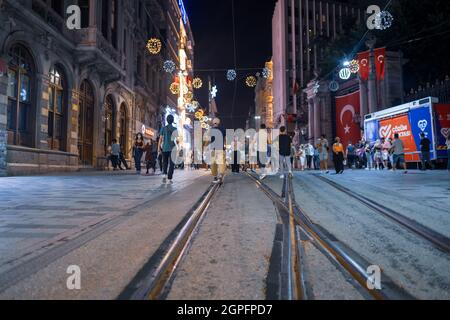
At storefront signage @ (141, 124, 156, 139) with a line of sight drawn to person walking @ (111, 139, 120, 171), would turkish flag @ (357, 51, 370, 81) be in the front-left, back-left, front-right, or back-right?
front-left

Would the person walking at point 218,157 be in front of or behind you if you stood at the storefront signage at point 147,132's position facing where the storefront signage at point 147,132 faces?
in front

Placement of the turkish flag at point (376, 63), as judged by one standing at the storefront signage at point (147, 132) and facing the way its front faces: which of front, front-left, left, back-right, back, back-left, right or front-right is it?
front

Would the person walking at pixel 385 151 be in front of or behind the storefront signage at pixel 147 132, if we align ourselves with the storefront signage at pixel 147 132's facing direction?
in front

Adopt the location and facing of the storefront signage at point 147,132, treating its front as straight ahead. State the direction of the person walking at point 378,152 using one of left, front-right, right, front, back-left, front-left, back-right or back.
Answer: front

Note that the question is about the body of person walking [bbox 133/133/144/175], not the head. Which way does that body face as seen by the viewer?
toward the camera

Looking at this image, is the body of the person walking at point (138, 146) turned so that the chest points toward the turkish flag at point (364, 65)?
no

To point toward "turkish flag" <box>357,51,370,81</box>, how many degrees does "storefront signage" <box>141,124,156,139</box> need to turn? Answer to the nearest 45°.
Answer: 0° — it already faces it

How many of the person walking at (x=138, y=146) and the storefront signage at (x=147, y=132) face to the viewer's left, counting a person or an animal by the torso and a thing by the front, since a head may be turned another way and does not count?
0

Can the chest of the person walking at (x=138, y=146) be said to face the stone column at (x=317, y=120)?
no

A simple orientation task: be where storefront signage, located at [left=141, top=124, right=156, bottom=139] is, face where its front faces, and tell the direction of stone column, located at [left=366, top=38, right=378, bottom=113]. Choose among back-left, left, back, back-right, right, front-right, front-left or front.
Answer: front

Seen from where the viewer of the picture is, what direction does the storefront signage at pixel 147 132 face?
facing the viewer and to the right of the viewer

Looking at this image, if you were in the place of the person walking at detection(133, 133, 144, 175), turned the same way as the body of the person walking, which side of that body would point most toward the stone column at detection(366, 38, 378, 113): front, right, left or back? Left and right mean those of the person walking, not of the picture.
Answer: left

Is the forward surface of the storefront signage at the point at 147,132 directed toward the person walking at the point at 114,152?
no
